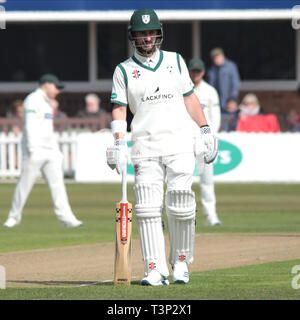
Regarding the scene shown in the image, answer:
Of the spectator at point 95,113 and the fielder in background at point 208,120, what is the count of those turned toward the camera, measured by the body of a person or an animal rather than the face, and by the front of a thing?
2

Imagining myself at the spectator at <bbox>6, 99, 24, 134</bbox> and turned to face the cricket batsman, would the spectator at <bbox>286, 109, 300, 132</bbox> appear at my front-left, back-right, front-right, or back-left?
front-left

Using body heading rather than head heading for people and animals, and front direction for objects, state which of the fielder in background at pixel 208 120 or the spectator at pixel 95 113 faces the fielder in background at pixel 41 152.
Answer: the spectator

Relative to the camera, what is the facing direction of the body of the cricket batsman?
toward the camera

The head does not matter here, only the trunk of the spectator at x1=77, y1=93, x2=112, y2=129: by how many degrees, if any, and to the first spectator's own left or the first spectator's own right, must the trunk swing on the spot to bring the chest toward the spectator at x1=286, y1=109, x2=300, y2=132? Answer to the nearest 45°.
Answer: approximately 90° to the first spectator's own left

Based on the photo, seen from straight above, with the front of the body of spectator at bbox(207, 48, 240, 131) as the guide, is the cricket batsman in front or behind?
in front

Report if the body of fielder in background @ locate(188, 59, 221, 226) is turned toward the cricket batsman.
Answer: yes

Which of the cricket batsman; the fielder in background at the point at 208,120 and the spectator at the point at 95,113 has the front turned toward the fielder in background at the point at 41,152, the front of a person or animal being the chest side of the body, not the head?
the spectator

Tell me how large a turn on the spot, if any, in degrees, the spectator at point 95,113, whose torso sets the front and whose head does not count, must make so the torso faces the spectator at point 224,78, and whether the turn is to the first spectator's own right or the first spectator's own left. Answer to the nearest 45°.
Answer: approximately 90° to the first spectator's own left

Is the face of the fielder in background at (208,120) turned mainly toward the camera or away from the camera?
toward the camera

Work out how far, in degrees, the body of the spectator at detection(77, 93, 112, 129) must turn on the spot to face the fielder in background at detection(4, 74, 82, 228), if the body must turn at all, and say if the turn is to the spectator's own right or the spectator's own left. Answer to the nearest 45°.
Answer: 0° — they already face them

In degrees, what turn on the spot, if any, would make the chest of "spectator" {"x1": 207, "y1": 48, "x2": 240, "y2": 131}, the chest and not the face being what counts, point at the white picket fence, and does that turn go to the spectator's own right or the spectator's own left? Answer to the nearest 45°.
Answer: approximately 45° to the spectator's own right

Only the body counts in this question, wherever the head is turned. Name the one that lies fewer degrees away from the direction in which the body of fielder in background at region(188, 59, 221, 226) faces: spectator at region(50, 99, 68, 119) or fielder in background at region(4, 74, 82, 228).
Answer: the fielder in background

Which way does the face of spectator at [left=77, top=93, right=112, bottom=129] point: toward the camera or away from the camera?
toward the camera

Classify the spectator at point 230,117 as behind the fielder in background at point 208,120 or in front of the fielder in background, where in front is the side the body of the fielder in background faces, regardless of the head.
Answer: behind
